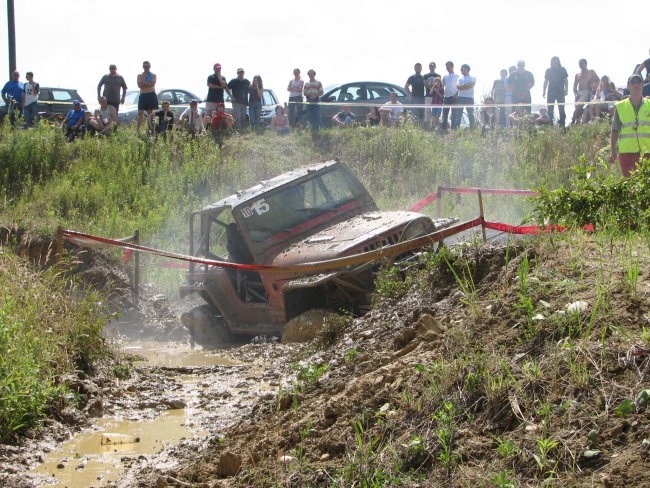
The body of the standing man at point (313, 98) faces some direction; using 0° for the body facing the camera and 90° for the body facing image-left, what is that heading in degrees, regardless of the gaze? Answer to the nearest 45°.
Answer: approximately 0°

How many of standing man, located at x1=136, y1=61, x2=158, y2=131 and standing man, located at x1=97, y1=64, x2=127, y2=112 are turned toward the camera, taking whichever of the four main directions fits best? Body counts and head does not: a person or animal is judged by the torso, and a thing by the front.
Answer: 2

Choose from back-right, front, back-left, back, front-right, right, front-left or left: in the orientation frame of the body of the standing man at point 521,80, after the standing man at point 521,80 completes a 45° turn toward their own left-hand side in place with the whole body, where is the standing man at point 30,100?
back-right

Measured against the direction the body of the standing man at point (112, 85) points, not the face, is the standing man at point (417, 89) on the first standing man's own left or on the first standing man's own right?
on the first standing man's own left

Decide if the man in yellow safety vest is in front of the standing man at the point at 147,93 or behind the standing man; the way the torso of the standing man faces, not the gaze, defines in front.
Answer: in front

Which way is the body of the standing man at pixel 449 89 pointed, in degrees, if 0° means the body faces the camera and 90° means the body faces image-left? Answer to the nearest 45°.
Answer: approximately 0°

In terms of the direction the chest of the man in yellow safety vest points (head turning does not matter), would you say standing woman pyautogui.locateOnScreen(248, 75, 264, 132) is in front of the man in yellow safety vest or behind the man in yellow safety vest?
behind

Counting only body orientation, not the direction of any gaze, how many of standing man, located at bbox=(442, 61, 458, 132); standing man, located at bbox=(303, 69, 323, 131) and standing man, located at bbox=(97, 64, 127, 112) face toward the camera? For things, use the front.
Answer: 3
